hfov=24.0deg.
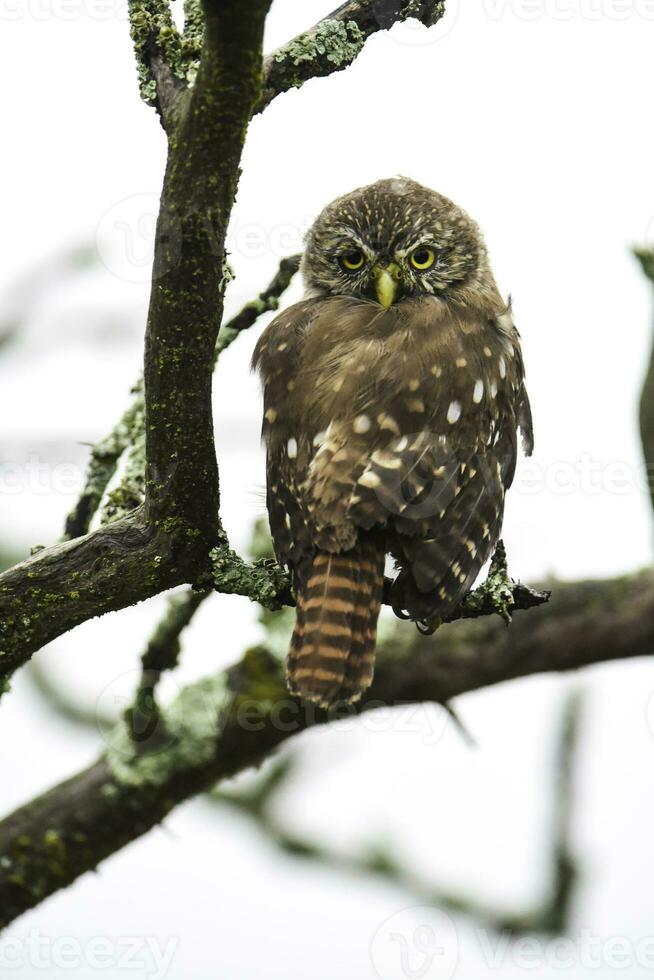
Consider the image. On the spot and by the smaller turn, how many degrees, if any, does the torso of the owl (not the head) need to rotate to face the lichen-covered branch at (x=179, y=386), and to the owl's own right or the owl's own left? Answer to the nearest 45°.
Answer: approximately 135° to the owl's own left

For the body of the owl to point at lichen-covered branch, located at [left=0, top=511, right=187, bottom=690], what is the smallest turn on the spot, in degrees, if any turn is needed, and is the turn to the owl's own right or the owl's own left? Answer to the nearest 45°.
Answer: approximately 135° to the owl's own left

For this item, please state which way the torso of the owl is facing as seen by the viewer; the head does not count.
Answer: away from the camera
